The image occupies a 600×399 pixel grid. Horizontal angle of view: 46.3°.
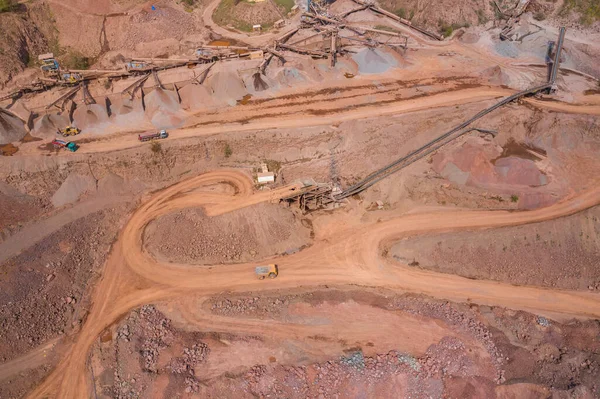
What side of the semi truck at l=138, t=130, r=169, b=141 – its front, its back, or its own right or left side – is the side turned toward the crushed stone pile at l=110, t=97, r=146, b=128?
left

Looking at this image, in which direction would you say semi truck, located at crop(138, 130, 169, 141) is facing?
to the viewer's right
